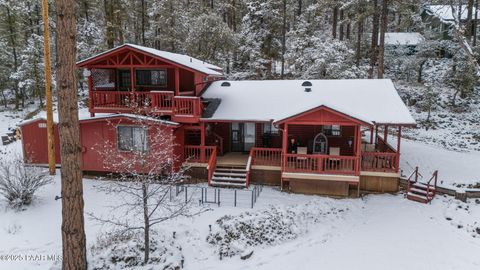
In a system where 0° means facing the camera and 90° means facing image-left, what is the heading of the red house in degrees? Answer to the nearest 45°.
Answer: approximately 0°

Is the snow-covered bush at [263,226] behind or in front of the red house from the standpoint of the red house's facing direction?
in front

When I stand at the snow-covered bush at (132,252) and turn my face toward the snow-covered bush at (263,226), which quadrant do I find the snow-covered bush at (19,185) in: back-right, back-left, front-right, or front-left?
back-left

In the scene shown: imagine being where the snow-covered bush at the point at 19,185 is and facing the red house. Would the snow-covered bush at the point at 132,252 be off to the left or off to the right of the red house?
right

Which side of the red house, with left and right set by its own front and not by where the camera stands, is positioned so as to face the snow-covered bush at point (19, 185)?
right

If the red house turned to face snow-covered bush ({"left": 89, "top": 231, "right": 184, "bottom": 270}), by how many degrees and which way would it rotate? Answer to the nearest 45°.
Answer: approximately 45° to its right
